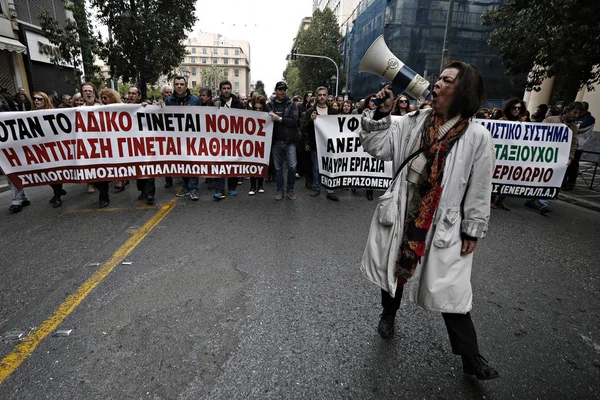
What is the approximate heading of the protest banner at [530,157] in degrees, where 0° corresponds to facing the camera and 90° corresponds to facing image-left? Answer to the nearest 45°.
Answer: approximately 0°

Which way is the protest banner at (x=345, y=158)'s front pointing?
toward the camera

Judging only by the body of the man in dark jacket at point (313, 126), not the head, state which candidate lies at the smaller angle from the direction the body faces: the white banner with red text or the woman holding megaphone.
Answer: the woman holding megaphone

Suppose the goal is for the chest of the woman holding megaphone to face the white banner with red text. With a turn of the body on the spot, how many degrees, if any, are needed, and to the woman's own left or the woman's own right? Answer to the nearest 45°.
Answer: approximately 90° to the woman's own right

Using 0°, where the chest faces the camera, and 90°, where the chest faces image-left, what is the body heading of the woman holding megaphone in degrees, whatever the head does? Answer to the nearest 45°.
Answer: approximately 45°

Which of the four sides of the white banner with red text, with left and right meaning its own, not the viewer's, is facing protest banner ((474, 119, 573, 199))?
left

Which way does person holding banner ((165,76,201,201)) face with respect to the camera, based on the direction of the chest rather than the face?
toward the camera

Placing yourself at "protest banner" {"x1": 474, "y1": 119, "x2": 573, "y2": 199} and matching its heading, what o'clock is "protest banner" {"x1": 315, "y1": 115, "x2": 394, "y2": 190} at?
"protest banner" {"x1": 315, "y1": 115, "x2": 394, "y2": 190} is roughly at 2 o'clock from "protest banner" {"x1": 474, "y1": 119, "x2": 573, "y2": 199}.

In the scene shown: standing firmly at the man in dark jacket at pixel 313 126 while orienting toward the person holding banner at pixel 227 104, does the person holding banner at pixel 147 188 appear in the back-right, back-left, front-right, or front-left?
front-left

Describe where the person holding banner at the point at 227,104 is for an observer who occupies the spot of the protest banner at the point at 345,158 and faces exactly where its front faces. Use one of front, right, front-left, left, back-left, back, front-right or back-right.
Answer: right

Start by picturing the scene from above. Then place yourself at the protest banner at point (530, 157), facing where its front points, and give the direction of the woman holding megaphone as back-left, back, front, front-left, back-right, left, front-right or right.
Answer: front

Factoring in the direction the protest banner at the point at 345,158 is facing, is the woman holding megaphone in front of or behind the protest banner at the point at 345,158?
in front

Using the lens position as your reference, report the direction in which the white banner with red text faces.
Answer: facing the viewer
